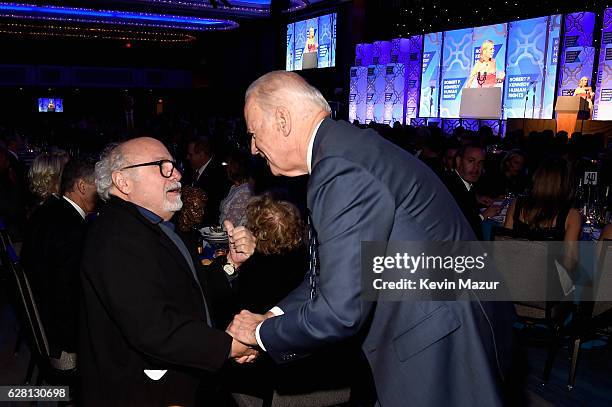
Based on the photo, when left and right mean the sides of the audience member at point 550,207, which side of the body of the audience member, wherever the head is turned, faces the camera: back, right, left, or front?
back

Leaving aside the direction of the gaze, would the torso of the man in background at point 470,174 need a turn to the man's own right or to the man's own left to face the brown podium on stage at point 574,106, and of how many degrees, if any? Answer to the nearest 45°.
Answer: approximately 135° to the man's own left

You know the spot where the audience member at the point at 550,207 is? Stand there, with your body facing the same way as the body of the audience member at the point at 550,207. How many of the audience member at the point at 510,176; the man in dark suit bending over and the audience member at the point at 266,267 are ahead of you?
1

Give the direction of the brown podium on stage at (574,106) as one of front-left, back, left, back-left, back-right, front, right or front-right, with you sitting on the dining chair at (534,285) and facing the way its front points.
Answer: front-left

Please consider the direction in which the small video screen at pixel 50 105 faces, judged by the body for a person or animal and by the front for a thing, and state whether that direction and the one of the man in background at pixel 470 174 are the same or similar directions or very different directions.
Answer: same or similar directions

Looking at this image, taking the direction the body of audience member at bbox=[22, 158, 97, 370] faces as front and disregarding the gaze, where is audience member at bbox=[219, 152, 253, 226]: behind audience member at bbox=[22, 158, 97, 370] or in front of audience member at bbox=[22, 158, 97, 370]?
in front

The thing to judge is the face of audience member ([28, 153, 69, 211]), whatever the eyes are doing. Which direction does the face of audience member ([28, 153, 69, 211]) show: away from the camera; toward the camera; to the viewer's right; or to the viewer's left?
away from the camera

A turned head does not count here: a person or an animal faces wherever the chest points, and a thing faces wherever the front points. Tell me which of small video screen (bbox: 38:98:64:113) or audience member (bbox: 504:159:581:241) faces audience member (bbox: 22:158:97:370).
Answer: the small video screen

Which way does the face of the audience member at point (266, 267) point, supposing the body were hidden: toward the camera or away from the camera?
away from the camera

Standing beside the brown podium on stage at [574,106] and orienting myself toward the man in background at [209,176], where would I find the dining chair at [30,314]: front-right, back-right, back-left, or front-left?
front-left

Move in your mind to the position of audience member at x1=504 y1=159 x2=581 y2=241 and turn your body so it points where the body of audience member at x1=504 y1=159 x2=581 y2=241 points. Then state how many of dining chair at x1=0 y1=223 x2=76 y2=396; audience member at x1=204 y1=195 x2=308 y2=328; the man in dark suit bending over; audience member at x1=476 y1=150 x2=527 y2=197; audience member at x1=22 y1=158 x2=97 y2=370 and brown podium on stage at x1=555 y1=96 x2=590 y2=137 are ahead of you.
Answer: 2

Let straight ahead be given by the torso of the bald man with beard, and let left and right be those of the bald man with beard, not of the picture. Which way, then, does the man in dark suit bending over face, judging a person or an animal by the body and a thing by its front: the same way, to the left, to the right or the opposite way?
the opposite way

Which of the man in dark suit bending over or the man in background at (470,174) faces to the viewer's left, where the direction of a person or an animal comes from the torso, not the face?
the man in dark suit bending over

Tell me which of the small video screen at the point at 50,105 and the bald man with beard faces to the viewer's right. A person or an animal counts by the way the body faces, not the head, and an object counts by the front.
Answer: the bald man with beard

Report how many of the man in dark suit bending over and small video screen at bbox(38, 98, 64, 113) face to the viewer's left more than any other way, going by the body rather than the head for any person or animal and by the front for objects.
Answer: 1

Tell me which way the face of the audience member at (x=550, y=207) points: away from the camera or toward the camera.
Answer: away from the camera

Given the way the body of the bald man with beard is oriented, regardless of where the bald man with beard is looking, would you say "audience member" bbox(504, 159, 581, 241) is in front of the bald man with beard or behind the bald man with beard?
in front
